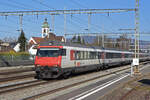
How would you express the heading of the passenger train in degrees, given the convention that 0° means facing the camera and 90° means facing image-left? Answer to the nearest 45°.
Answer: approximately 45°
